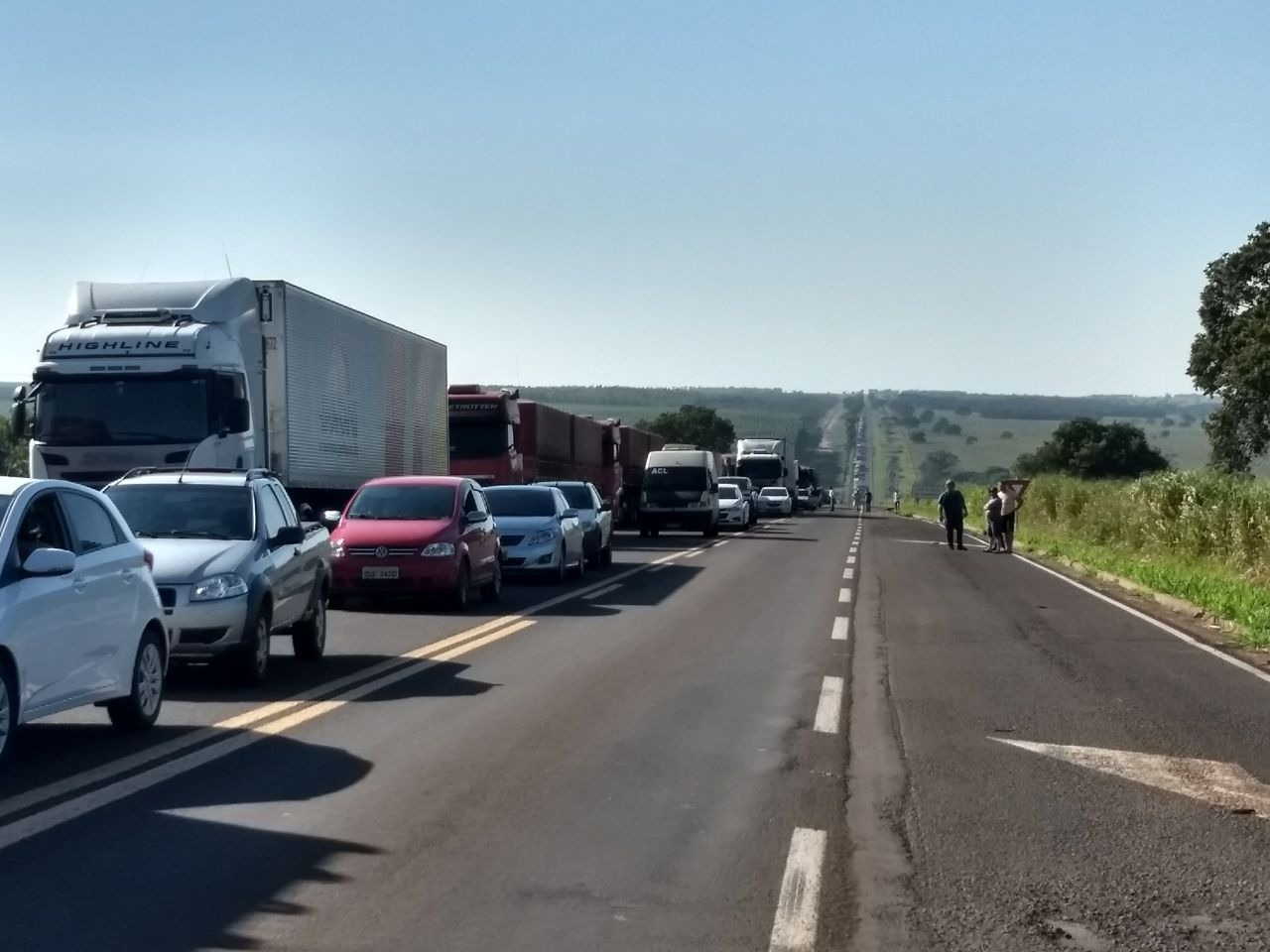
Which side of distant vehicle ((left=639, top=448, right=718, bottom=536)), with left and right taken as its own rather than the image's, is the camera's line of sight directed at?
front

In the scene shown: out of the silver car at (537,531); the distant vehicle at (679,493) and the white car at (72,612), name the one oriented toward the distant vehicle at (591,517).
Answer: the distant vehicle at (679,493)

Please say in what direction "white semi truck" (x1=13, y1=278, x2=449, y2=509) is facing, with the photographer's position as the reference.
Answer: facing the viewer and to the left of the viewer

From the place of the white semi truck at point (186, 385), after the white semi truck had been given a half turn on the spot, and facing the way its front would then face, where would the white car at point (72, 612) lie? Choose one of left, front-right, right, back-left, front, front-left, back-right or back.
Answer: back-right

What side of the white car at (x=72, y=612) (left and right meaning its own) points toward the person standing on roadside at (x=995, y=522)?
back

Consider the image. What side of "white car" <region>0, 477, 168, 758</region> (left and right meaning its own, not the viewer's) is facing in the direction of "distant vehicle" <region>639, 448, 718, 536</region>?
back

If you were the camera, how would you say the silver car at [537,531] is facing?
facing the viewer

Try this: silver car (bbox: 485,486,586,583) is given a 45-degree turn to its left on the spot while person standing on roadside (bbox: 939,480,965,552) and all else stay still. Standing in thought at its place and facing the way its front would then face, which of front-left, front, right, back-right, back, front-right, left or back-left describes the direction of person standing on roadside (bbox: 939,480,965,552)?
left

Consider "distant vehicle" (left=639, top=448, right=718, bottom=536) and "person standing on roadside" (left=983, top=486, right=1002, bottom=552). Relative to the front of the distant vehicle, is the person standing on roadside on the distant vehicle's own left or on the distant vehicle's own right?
on the distant vehicle's own left

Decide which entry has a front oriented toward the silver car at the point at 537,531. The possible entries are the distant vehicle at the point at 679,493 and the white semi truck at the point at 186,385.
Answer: the distant vehicle

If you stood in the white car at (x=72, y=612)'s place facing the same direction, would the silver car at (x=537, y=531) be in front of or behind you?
behind

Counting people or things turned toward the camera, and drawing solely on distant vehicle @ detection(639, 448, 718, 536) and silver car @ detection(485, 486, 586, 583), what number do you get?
2

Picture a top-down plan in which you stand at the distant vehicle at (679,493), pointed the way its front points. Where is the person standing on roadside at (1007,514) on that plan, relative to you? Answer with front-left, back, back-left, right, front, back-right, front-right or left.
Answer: front-left

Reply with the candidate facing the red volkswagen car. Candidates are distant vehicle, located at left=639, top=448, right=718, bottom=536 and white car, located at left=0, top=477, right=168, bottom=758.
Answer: the distant vehicle
